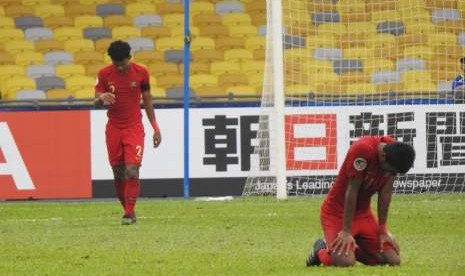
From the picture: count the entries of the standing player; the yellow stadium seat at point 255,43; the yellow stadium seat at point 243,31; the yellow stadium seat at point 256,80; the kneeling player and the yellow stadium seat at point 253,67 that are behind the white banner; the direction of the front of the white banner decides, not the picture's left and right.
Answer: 4

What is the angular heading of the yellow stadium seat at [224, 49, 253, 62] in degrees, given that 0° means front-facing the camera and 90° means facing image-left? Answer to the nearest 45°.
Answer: approximately 0°

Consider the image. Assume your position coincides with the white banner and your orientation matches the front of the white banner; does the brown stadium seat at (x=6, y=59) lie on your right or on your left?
on your right

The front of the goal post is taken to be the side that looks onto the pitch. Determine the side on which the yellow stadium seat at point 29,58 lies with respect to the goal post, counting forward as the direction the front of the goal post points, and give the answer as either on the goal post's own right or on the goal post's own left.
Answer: on the goal post's own right

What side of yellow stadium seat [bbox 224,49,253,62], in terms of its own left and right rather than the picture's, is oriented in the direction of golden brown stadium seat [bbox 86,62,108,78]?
right

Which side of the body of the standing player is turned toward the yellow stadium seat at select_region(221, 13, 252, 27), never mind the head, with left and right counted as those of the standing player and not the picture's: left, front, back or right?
back

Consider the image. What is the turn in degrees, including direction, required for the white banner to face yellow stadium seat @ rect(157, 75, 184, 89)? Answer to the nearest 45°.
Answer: approximately 135° to its right

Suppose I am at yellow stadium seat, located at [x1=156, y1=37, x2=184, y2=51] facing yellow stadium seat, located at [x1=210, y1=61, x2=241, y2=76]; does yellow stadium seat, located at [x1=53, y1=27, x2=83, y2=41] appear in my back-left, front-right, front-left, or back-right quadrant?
back-right

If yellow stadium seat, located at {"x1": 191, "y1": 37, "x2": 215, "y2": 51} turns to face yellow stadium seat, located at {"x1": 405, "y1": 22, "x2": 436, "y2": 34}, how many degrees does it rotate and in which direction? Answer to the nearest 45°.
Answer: approximately 45° to its left
